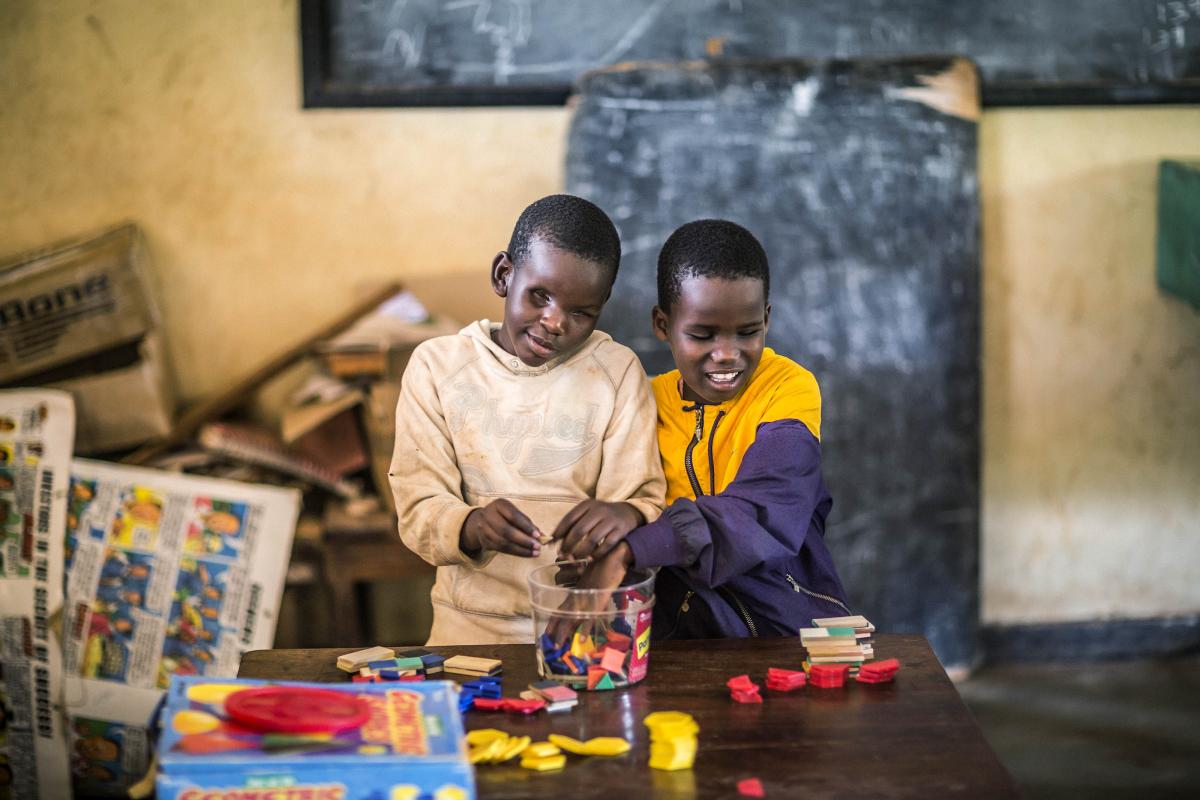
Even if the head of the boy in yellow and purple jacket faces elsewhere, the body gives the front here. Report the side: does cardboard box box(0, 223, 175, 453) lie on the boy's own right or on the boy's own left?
on the boy's own right

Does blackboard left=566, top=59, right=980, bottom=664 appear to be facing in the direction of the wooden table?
yes

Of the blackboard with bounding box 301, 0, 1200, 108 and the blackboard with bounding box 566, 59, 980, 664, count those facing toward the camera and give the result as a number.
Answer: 2

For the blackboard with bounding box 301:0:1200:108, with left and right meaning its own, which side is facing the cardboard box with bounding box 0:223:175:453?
right

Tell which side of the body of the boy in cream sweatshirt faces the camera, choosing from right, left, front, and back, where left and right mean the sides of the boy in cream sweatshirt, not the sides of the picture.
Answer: front

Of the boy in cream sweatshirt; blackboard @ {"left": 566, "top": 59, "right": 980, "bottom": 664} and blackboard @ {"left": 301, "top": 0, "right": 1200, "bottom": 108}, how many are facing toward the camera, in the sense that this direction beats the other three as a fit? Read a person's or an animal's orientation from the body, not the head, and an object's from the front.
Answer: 3

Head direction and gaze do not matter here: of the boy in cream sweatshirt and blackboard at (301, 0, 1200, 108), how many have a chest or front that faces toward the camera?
2

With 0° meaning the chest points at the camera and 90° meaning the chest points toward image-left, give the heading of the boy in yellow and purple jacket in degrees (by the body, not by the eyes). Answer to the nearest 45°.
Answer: approximately 45°

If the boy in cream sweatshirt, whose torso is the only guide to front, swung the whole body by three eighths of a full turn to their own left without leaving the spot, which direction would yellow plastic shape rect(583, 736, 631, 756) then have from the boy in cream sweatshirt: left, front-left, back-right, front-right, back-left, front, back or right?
back-right

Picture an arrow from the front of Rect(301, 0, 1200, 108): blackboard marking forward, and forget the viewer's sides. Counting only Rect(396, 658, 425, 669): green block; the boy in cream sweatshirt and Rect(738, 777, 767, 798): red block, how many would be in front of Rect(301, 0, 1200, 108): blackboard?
3

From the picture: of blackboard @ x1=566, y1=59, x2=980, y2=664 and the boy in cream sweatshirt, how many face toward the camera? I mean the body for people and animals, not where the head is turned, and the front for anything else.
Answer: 2

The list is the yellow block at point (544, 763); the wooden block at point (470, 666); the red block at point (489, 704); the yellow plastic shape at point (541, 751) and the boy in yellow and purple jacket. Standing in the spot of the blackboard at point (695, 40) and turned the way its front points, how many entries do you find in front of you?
5

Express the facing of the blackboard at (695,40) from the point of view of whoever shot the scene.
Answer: facing the viewer

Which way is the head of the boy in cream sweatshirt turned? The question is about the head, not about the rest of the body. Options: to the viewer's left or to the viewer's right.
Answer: to the viewer's right
